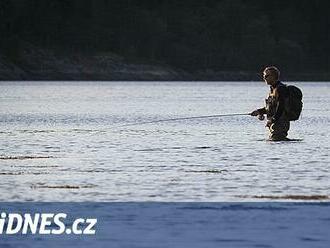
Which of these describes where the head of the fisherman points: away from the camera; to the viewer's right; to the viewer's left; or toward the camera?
to the viewer's left

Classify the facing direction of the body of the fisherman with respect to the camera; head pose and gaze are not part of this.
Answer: to the viewer's left
